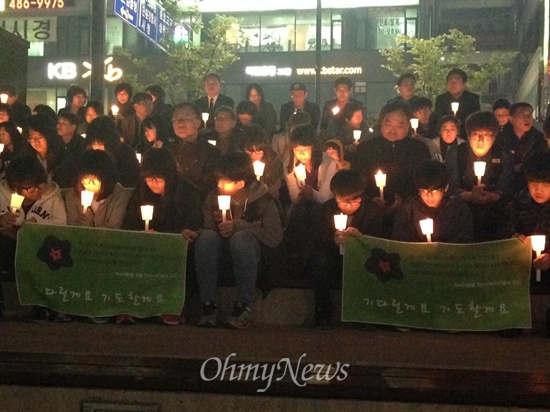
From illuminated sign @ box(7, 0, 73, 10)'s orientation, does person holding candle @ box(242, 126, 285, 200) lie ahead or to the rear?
ahead

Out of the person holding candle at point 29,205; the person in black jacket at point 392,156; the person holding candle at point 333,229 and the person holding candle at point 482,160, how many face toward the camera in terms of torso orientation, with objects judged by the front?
4

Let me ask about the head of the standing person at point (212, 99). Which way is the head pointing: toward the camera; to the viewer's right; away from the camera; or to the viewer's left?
toward the camera

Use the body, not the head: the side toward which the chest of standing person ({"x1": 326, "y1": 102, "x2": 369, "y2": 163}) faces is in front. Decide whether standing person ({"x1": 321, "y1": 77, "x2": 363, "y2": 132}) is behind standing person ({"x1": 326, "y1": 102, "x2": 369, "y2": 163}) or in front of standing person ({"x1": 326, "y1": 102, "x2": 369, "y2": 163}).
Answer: behind

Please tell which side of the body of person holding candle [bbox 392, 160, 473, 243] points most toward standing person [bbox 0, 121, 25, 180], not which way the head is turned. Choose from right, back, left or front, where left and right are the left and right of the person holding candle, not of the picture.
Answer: right

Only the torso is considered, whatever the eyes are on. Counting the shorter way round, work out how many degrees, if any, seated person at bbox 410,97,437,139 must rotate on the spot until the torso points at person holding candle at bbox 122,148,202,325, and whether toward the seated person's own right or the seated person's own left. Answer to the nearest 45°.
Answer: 0° — they already face them

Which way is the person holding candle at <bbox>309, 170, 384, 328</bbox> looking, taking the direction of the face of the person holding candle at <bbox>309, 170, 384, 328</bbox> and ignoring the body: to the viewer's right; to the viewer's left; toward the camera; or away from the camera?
toward the camera

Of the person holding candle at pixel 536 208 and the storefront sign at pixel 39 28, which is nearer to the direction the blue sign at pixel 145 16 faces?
the person holding candle

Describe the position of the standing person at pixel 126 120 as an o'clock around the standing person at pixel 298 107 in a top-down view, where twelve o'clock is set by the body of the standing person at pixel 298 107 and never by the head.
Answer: the standing person at pixel 126 120 is roughly at 2 o'clock from the standing person at pixel 298 107.

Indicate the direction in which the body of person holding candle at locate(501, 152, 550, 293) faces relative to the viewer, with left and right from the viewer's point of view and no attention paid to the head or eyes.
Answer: facing the viewer

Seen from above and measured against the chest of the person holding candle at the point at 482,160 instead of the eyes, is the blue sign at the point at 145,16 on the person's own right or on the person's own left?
on the person's own right

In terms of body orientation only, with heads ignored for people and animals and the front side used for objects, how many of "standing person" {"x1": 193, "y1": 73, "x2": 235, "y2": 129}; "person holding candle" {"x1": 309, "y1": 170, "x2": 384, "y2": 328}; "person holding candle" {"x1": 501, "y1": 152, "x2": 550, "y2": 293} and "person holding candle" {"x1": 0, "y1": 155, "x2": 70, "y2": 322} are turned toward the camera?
4

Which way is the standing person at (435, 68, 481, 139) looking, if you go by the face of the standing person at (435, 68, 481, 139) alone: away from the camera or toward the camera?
toward the camera

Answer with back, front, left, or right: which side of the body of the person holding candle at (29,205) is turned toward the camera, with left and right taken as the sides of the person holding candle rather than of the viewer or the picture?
front

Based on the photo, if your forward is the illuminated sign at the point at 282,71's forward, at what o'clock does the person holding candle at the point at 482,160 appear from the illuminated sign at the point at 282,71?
The person holding candle is roughly at 12 o'clock from the illuminated sign.

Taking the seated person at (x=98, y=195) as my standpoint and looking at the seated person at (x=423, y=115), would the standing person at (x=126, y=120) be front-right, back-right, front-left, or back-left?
front-left
